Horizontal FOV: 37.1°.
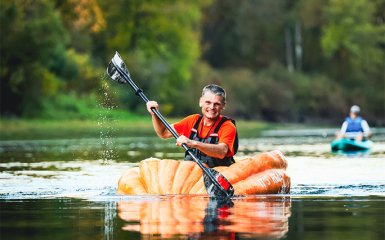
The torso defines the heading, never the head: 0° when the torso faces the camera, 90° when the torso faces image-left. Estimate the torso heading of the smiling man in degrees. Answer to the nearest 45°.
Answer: approximately 45°
